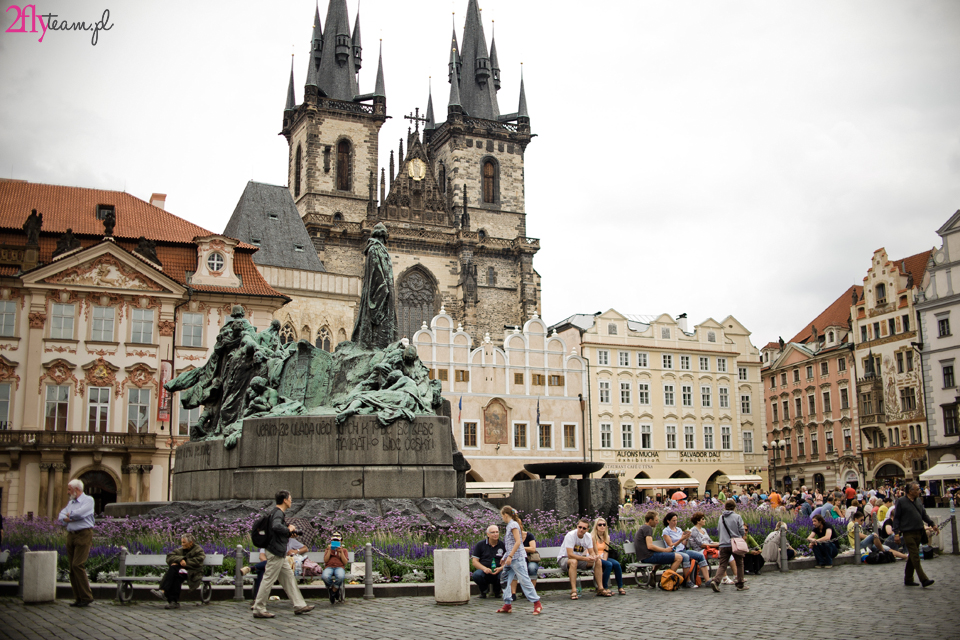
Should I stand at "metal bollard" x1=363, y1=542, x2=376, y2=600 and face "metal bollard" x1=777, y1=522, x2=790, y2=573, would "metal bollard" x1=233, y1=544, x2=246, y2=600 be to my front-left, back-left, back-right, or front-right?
back-left

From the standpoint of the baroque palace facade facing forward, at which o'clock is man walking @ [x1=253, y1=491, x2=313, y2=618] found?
The man walking is roughly at 12 o'clock from the baroque palace facade.

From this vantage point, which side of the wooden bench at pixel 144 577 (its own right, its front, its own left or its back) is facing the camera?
front

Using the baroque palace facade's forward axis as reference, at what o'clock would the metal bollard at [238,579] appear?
The metal bollard is roughly at 12 o'clock from the baroque palace facade.

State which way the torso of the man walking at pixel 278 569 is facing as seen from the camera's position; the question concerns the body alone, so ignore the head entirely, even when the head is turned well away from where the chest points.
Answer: to the viewer's right

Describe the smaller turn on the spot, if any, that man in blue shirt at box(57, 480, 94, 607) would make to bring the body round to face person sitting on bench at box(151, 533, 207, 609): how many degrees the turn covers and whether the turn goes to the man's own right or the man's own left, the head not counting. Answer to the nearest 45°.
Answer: approximately 135° to the man's own left

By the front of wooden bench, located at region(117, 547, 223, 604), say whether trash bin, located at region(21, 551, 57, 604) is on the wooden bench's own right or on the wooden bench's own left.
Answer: on the wooden bench's own right

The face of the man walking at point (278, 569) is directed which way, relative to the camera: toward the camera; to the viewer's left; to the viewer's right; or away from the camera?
to the viewer's right

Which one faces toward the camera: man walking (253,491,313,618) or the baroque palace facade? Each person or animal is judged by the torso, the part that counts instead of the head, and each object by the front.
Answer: the baroque palace facade

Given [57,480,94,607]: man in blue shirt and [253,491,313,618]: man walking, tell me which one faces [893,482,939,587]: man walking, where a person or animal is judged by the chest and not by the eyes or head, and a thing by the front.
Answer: [253,491,313,618]: man walking

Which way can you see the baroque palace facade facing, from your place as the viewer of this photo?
facing the viewer

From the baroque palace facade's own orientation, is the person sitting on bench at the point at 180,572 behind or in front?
in front

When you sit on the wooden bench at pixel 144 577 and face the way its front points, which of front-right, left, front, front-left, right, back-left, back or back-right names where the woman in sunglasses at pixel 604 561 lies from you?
left

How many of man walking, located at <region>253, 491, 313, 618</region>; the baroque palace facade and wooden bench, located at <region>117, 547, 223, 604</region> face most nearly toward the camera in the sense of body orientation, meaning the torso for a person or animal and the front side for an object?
2
